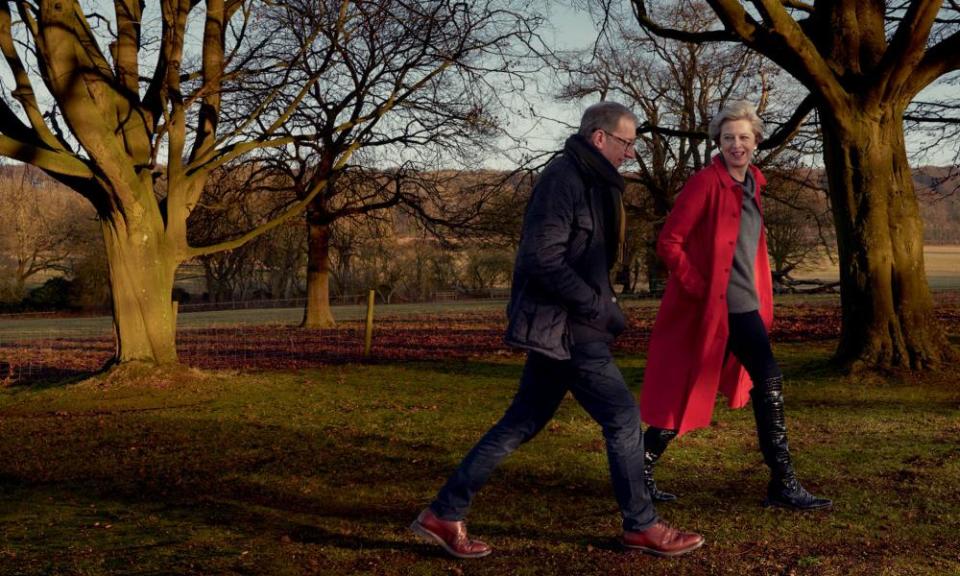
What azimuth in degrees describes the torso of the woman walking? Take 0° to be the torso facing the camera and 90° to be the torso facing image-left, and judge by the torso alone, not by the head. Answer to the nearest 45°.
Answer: approximately 315°

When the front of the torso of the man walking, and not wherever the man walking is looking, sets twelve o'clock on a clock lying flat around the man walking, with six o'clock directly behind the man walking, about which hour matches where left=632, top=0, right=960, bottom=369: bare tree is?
The bare tree is roughly at 10 o'clock from the man walking.

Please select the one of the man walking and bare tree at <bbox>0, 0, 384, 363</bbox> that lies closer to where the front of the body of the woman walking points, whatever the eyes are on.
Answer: the man walking

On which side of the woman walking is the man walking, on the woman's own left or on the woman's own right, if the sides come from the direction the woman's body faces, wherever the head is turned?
on the woman's own right

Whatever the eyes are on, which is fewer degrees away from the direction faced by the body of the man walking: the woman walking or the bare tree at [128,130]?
the woman walking

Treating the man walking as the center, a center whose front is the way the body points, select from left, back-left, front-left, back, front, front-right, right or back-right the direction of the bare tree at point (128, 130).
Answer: back-left

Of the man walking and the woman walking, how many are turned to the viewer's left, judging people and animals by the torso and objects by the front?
0

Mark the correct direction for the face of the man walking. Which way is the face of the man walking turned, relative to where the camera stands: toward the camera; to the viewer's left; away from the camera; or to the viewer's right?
to the viewer's right

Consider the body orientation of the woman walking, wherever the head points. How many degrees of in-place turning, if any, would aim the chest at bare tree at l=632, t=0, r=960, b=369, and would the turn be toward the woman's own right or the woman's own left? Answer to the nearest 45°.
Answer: approximately 135° to the woman's own left
